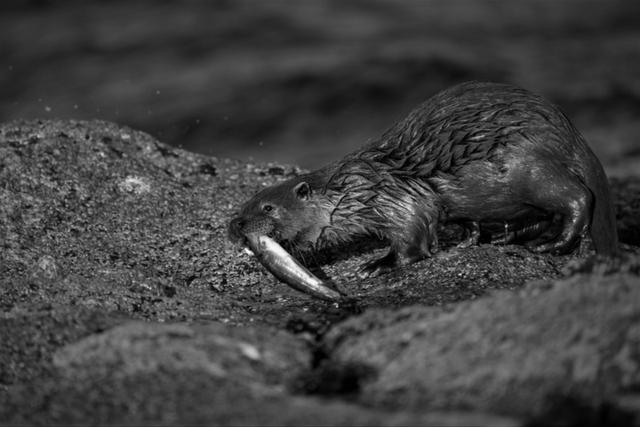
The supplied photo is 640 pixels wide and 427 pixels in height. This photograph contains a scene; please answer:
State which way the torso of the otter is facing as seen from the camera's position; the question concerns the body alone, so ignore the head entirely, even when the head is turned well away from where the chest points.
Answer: to the viewer's left
